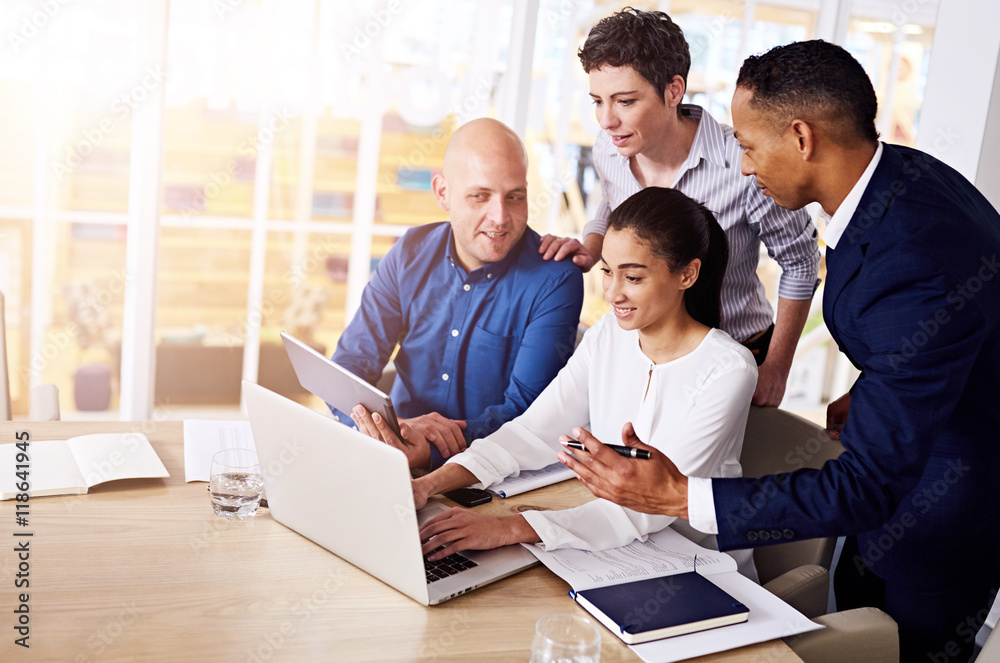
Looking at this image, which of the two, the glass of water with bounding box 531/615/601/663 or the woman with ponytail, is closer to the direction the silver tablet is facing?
the woman with ponytail

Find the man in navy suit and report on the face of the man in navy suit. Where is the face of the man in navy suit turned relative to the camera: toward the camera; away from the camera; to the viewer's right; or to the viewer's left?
to the viewer's left

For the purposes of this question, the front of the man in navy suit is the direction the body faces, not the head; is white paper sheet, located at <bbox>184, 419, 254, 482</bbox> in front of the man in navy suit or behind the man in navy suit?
in front

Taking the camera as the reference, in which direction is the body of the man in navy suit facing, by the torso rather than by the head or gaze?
to the viewer's left

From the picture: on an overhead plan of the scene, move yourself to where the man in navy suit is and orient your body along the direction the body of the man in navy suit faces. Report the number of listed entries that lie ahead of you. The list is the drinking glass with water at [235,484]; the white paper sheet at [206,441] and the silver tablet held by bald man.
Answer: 3

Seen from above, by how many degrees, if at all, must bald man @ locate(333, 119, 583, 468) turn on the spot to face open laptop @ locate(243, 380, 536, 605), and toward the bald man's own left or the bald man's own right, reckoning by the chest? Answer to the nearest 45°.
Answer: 0° — they already face it

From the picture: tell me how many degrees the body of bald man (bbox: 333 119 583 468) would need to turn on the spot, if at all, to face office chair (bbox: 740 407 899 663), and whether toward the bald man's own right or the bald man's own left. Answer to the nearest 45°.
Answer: approximately 45° to the bald man's own left

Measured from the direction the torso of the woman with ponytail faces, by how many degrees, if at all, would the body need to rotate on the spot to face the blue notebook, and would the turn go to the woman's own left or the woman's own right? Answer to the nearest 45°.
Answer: approximately 45° to the woman's own left

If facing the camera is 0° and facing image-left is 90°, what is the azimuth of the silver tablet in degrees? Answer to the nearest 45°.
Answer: approximately 225°

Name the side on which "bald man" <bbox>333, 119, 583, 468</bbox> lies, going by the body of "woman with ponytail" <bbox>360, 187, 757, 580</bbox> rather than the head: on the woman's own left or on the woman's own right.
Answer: on the woman's own right
